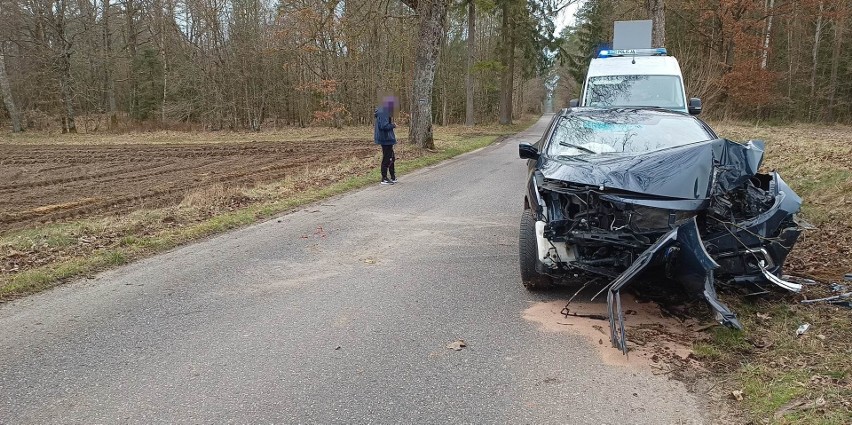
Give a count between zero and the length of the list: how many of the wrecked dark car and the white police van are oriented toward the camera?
2

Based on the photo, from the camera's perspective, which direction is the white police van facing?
toward the camera

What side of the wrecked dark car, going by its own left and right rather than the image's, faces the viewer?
front

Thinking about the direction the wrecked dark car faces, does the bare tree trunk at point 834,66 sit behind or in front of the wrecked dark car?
behind

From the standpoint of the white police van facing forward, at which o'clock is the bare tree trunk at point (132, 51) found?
The bare tree trunk is roughly at 4 o'clock from the white police van.

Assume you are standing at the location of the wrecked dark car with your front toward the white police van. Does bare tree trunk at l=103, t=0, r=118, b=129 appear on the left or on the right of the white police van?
left

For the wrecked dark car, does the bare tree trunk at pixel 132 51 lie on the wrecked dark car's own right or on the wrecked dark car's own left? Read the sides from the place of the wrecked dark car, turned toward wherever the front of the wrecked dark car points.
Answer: on the wrecked dark car's own right

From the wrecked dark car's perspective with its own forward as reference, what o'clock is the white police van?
The white police van is roughly at 6 o'clock from the wrecked dark car.

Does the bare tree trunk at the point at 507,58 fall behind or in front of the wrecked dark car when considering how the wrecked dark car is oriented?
behind

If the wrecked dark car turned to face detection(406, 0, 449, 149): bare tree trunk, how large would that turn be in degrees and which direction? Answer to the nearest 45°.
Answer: approximately 135° to its right

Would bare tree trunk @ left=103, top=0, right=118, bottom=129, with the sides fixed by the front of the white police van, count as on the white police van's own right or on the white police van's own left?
on the white police van's own right
